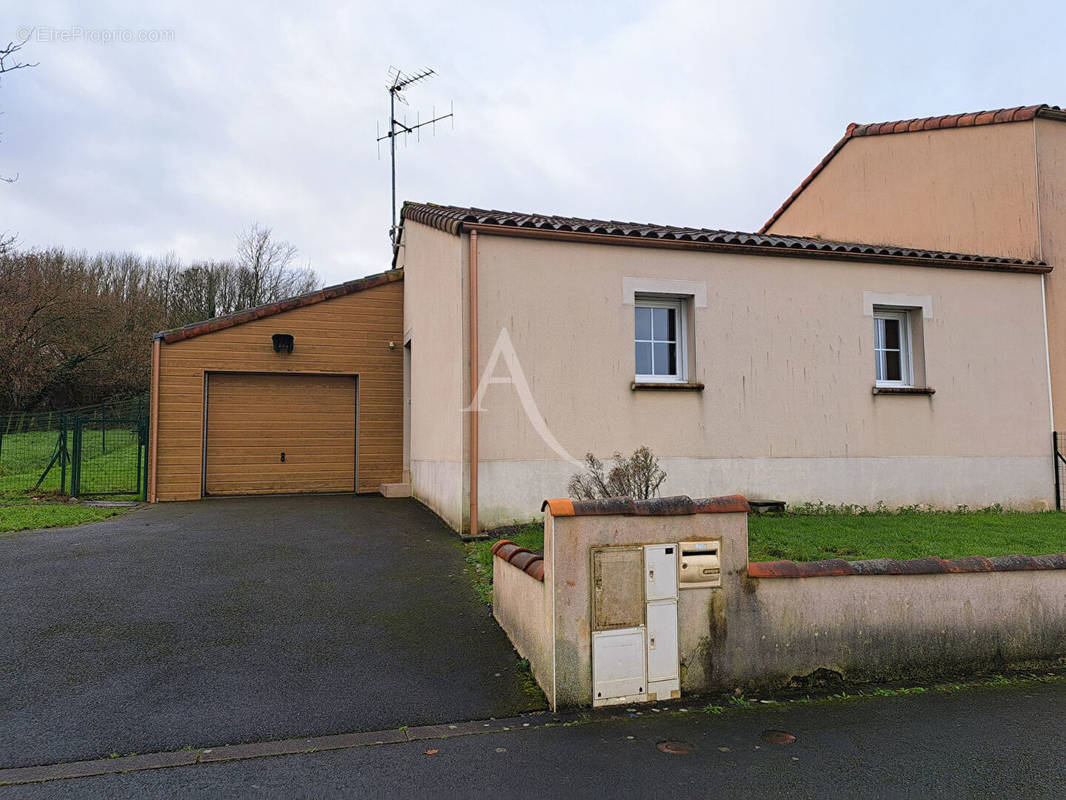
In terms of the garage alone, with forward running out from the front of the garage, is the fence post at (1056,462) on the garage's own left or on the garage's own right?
on the garage's own left

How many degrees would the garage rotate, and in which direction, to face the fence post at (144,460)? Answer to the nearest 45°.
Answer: approximately 90° to its right

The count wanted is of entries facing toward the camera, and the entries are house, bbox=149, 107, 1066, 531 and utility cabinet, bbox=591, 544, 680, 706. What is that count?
2

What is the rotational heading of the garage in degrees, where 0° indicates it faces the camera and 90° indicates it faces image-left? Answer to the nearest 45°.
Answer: approximately 0°

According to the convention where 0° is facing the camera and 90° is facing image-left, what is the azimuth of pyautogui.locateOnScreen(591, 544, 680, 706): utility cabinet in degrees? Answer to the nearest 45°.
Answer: approximately 0°

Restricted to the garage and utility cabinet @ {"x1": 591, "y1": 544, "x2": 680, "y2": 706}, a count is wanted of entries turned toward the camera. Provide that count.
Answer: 2

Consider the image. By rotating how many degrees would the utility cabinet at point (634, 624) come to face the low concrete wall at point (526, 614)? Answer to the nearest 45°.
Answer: approximately 135° to its right

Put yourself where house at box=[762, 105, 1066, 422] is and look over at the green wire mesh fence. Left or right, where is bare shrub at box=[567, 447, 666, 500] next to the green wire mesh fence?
left
